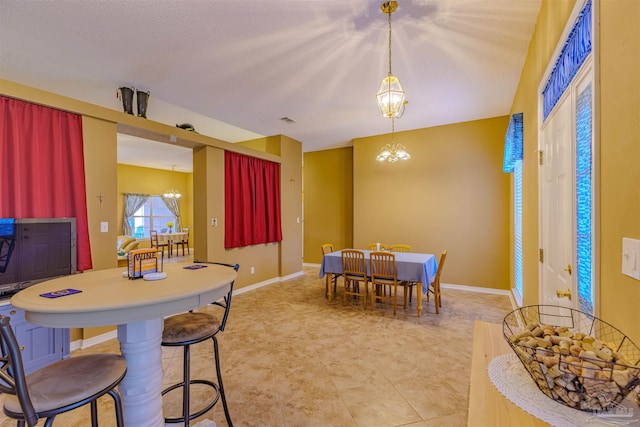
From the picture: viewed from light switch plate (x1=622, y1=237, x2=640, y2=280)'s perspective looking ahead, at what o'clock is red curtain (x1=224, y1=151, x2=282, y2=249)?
The red curtain is roughly at 2 o'clock from the light switch plate.

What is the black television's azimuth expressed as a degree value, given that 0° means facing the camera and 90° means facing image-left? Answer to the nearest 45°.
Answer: approximately 315°

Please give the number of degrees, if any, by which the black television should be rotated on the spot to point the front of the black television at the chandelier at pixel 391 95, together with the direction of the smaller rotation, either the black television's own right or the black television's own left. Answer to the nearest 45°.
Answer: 0° — it already faces it

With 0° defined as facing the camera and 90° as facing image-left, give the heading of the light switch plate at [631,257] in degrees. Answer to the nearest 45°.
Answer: approximately 45°

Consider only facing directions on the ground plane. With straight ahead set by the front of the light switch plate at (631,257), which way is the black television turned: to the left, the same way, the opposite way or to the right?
the opposite way

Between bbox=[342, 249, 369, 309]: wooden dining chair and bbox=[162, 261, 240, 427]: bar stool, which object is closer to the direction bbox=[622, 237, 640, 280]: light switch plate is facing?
the bar stool
